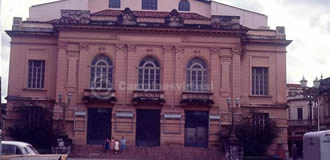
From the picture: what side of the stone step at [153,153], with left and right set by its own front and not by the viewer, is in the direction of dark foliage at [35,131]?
right

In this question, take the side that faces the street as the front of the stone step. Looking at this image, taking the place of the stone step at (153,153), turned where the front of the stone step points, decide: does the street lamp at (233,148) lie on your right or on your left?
on your left

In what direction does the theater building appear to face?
toward the camera

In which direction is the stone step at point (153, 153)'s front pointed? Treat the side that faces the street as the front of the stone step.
toward the camera

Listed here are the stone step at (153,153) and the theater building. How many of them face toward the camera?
2

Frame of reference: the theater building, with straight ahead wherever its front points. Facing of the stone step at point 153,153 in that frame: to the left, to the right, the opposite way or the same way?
the same way

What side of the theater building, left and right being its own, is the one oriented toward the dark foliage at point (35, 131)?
right
